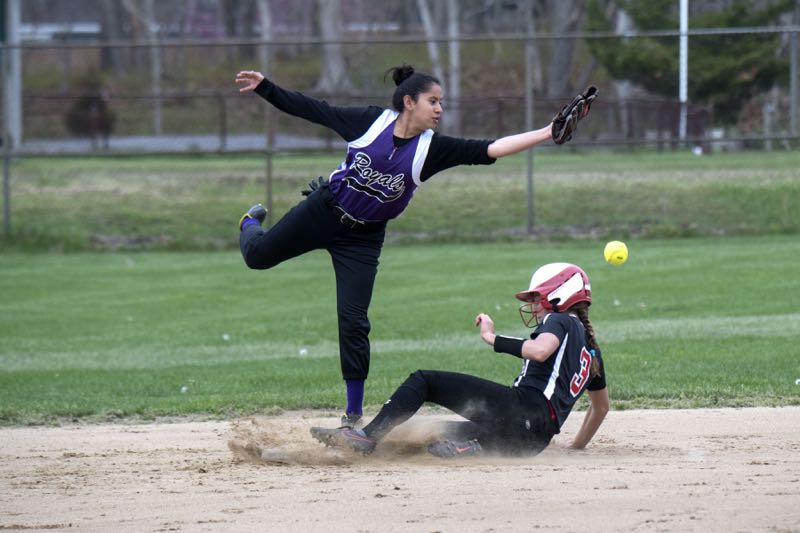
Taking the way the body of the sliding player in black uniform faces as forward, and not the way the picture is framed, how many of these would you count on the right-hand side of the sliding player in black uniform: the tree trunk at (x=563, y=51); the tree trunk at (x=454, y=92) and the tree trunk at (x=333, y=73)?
3

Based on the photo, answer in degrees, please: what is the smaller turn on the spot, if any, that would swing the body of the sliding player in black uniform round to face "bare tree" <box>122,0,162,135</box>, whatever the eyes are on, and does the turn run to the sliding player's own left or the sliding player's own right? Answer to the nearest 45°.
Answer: approximately 90° to the sliding player's own right

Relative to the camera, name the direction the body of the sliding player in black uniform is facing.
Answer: to the viewer's left

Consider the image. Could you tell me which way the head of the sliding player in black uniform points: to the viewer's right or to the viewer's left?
to the viewer's left

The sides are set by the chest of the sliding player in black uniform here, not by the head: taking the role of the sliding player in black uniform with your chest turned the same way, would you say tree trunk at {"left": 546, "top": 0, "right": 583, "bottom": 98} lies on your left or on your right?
on your right

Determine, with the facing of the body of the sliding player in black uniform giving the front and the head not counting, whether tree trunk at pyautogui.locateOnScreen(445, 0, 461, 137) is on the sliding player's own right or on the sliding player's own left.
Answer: on the sliding player's own right
